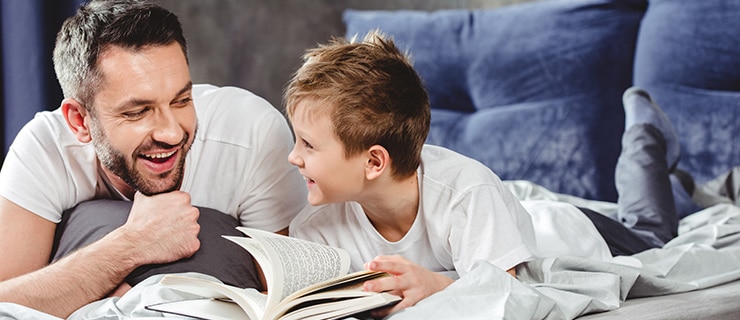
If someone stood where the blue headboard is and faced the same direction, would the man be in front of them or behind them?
in front

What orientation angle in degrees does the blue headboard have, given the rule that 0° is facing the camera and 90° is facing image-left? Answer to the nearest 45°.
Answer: approximately 0°

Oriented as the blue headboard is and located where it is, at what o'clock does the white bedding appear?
The white bedding is roughly at 12 o'clock from the blue headboard.

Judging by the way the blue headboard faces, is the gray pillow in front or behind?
in front
